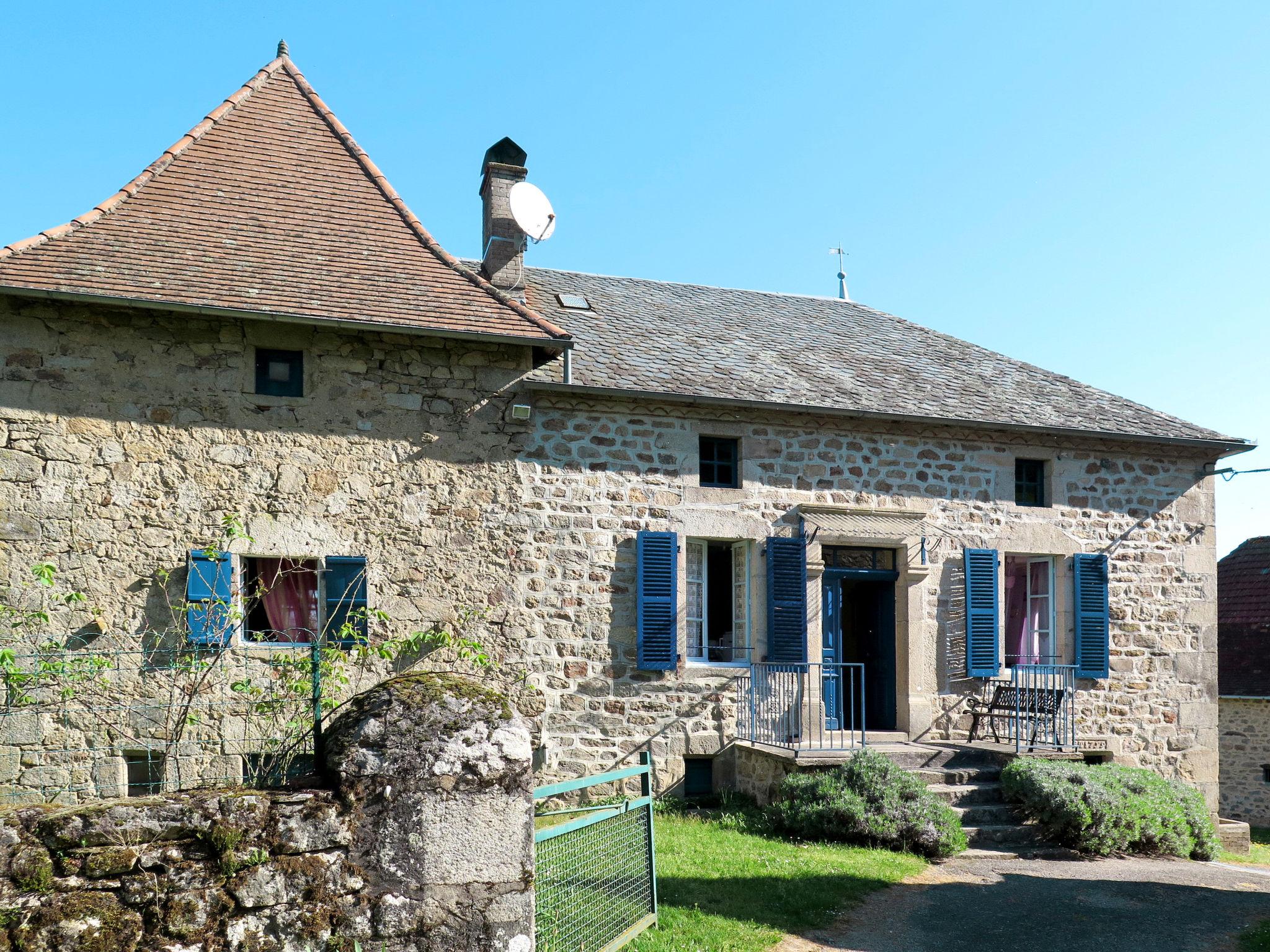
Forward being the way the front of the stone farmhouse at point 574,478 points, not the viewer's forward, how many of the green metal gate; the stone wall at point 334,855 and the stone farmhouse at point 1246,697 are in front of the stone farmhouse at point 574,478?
2

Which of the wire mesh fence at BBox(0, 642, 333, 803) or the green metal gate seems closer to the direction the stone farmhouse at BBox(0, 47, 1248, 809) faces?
the green metal gate

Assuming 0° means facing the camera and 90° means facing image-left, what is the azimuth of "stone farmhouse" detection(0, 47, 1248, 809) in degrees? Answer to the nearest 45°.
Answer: approximately 0°

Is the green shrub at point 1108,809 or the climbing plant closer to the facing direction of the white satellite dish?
the green shrub

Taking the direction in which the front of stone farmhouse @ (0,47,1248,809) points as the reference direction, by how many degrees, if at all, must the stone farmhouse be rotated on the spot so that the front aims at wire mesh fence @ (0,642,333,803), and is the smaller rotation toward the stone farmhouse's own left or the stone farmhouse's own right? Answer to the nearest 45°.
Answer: approximately 45° to the stone farmhouse's own right
